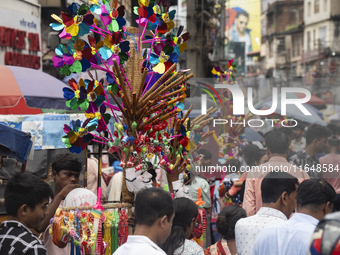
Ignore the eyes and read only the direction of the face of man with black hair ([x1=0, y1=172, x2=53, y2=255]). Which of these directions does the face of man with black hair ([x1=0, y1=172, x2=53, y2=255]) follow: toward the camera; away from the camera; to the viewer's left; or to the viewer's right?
to the viewer's right

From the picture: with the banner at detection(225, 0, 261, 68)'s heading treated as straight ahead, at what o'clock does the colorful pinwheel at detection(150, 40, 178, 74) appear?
The colorful pinwheel is roughly at 12 o'clock from the banner.

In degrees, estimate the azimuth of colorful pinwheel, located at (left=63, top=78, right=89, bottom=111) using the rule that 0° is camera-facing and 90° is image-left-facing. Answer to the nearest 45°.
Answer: approximately 45°

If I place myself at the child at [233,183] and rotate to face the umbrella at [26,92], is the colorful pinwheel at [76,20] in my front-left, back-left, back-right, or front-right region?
front-left

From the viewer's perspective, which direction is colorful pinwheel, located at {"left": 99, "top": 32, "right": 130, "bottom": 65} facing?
toward the camera

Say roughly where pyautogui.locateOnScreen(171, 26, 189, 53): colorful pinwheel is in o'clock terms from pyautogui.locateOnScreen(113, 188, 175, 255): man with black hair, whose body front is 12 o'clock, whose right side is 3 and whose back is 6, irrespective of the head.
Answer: The colorful pinwheel is roughly at 11 o'clock from the man with black hair.

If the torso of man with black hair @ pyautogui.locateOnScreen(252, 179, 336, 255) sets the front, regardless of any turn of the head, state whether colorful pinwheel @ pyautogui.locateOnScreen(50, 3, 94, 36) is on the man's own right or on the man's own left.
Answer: on the man's own left

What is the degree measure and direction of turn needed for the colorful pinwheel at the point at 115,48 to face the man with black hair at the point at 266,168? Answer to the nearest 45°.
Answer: approximately 90° to its left
